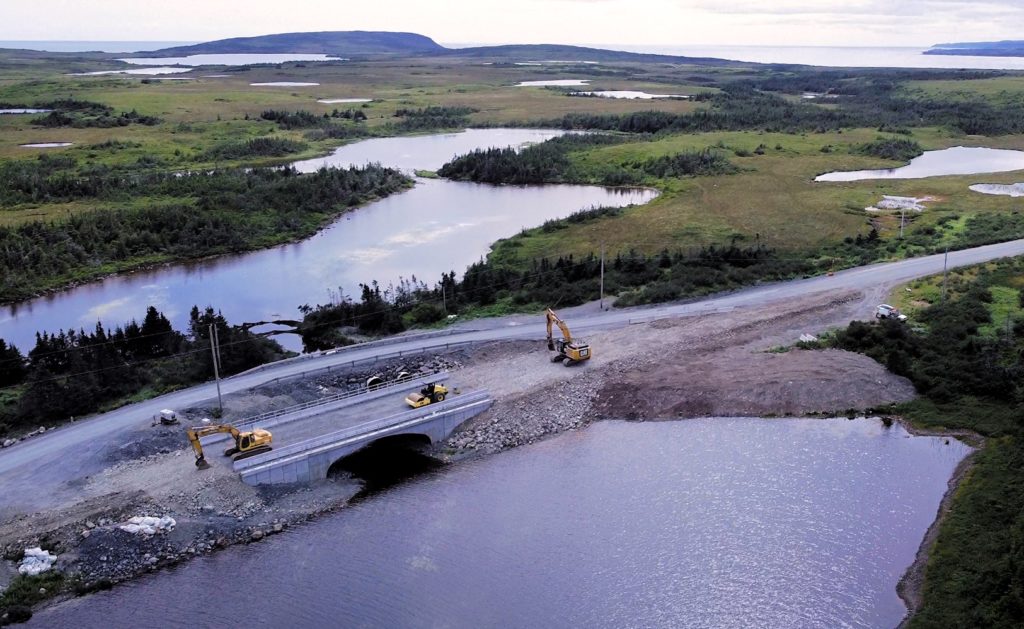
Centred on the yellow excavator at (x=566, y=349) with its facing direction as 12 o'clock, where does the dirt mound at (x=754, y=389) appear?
The dirt mound is roughly at 5 o'clock from the yellow excavator.

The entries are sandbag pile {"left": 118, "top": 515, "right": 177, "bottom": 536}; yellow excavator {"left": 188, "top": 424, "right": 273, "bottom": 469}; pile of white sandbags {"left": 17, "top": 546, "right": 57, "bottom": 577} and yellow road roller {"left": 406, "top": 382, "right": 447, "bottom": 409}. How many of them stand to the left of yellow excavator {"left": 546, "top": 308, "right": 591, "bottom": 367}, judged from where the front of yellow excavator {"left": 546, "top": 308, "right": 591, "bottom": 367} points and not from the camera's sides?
4

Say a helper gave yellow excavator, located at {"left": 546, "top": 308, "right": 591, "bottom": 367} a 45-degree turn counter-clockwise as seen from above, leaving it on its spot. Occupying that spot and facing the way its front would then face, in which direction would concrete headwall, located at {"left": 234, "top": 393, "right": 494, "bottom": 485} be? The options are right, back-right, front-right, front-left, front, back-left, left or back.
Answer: front-left

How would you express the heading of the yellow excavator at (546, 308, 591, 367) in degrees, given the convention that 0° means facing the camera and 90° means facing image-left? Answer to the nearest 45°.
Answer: approximately 135°

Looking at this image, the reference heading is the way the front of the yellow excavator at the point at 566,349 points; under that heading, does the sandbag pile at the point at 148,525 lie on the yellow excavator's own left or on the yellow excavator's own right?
on the yellow excavator's own left

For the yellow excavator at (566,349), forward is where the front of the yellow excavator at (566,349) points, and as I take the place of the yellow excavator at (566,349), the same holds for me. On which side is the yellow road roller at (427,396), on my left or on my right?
on my left

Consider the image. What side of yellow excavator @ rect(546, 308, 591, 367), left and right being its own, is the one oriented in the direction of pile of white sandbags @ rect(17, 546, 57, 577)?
left

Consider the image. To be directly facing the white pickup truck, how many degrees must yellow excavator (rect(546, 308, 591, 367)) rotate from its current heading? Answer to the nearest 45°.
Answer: approximately 135° to its right

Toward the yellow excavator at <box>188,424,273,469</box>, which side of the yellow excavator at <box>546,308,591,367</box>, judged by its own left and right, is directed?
left
